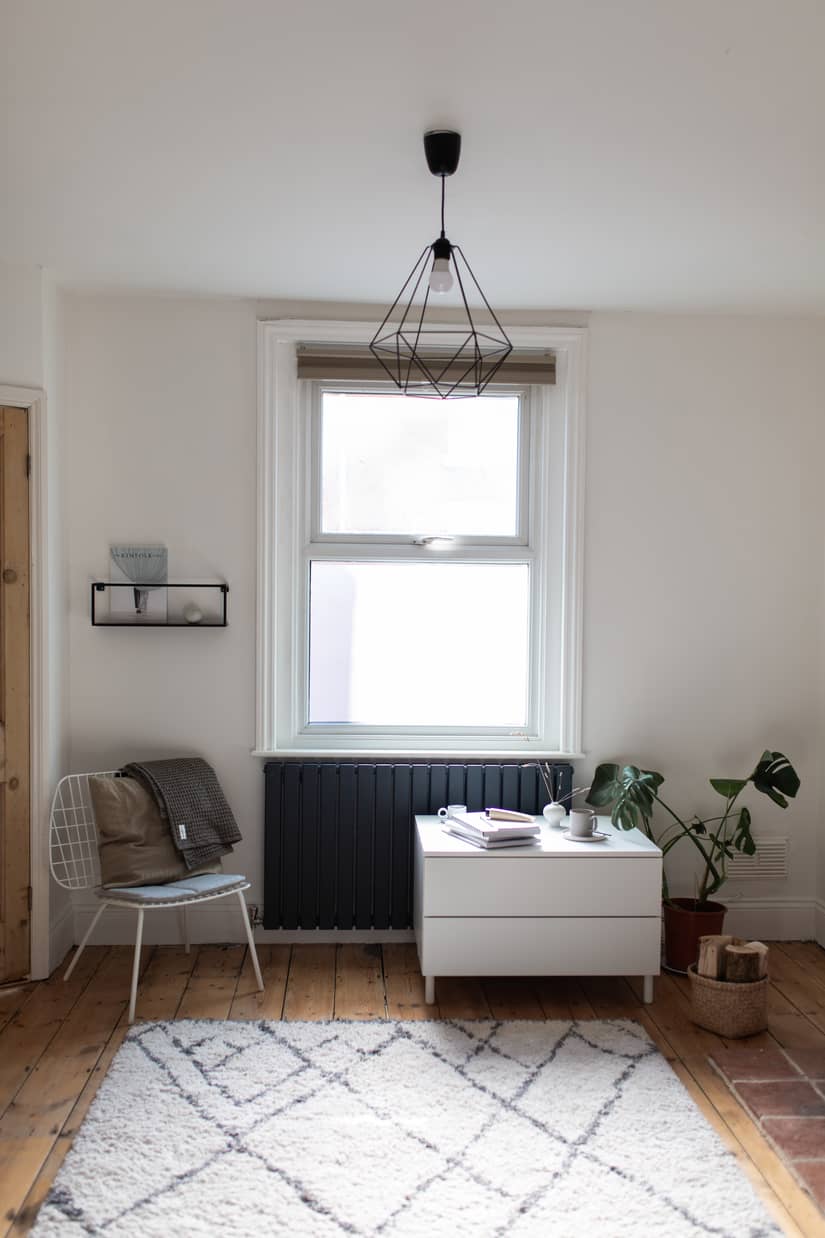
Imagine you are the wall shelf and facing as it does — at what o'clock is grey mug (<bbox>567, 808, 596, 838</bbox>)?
The grey mug is roughly at 10 o'clock from the wall shelf.

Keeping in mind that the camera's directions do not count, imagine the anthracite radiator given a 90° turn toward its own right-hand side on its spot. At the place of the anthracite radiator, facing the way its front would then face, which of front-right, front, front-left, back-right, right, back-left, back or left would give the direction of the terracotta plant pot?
back

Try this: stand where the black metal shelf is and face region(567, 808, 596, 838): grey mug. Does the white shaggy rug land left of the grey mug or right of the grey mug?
right

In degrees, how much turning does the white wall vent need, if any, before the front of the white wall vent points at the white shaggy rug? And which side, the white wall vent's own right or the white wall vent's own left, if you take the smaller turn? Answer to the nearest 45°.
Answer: approximately 45° to the white wall vent's own right

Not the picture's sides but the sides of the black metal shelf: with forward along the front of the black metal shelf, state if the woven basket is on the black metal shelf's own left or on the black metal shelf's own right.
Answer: on the black metal shelf's own left

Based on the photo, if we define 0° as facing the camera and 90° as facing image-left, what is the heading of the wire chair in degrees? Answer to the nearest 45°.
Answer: approximately 315°

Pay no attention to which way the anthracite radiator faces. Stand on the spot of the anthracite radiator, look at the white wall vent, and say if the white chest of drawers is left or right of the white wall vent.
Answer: right

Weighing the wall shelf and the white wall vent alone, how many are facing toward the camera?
2

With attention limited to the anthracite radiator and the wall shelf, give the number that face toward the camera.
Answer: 2

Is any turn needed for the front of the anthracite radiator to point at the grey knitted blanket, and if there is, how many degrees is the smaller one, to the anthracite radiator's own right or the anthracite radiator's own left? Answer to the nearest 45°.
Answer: approximately 45° to the anthracite radiator's own right
